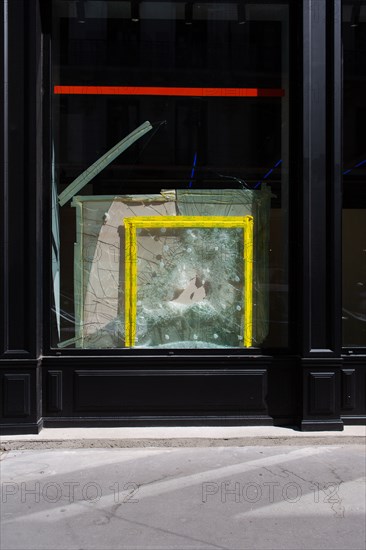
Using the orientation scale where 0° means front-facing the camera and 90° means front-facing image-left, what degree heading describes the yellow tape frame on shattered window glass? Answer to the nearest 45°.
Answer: approximately 0°

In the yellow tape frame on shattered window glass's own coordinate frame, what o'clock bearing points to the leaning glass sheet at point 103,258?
The leaning glass sheet is roughly at 3 o'clock from the yellow tape frame on shattered window glass.
